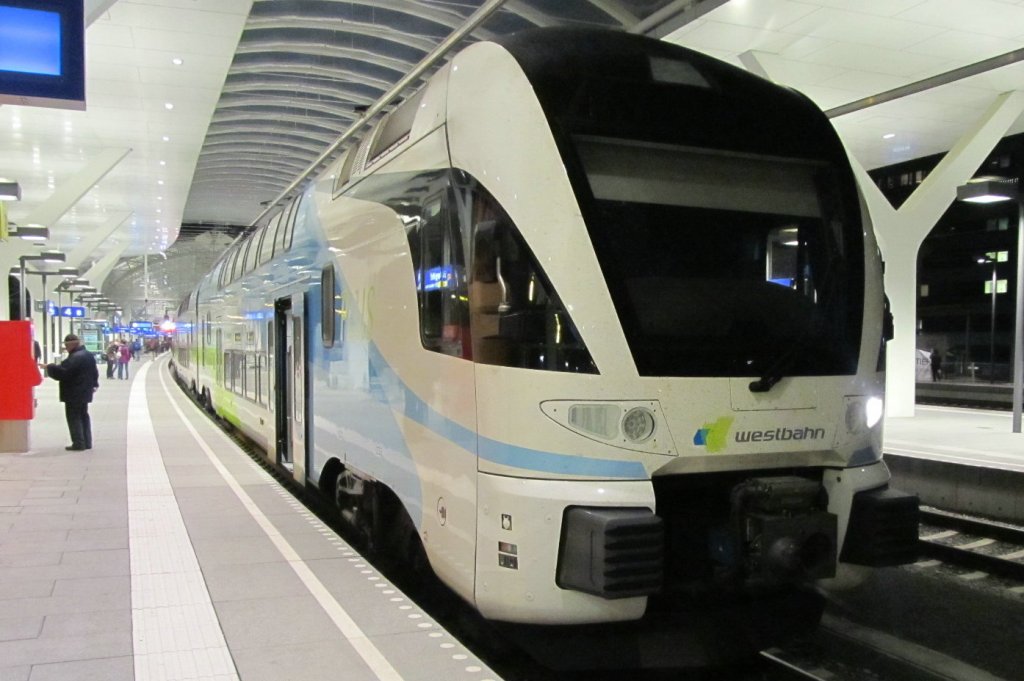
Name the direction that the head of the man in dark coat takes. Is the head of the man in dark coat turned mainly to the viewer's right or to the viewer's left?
to the viewer's left

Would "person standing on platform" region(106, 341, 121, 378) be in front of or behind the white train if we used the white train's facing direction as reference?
behind

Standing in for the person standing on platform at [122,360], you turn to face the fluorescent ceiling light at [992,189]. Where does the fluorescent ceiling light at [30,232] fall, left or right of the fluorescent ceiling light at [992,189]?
right

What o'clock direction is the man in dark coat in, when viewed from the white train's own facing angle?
The man in dark coat is roughly at 6 o'clock from the white train.

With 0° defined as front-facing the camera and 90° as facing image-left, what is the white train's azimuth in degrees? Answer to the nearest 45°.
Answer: approximately 315°

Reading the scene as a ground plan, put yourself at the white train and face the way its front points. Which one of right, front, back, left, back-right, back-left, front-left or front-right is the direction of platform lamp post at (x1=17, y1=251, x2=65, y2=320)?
back

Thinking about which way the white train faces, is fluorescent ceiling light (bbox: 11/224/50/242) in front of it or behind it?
behind

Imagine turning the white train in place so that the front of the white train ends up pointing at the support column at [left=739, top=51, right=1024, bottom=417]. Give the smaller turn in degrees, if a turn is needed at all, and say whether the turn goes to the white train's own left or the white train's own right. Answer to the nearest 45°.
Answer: approximately 90° to the white train's own left
